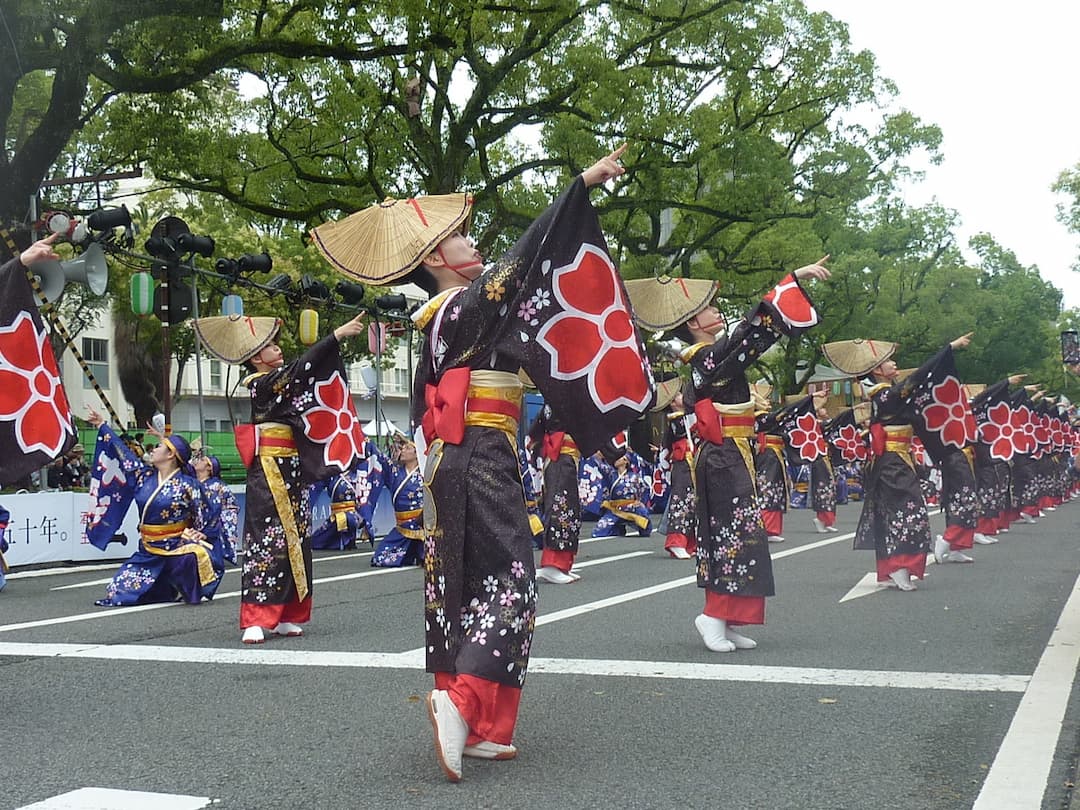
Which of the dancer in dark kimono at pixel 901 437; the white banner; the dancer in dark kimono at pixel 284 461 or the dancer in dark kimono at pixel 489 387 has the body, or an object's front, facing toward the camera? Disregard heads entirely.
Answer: the white banner

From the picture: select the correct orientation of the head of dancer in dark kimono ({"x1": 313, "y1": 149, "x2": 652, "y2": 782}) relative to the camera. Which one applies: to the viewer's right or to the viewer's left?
to the viewer's right

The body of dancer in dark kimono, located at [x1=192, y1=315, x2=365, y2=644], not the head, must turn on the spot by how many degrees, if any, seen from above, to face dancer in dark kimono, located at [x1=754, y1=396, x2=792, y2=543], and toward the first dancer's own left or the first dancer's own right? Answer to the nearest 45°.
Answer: approximately 45° to the first dancer's own left

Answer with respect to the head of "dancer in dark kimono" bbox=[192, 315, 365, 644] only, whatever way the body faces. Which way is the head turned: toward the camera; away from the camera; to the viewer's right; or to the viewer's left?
to the viewer's right

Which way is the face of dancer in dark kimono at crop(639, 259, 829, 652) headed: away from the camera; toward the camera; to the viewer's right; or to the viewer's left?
to the viewer's right

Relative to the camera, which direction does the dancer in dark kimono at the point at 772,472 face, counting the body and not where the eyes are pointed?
to the viewer's right

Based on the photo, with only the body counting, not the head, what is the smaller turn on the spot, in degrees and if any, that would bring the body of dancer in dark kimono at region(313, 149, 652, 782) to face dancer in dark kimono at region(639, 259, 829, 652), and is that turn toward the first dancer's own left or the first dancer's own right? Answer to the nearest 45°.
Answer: approximately 45° to the first dancer's own left

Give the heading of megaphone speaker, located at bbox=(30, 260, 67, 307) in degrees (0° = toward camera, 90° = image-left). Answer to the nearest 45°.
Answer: approximately 45°

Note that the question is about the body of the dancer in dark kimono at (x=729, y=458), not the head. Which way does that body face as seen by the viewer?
to the viewer's right

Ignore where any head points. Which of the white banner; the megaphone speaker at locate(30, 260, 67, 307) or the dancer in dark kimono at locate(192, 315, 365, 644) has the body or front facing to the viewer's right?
the dancer in dark kimono

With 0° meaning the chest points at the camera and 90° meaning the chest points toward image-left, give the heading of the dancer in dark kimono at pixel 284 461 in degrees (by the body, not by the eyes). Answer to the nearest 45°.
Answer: approximately 270°
